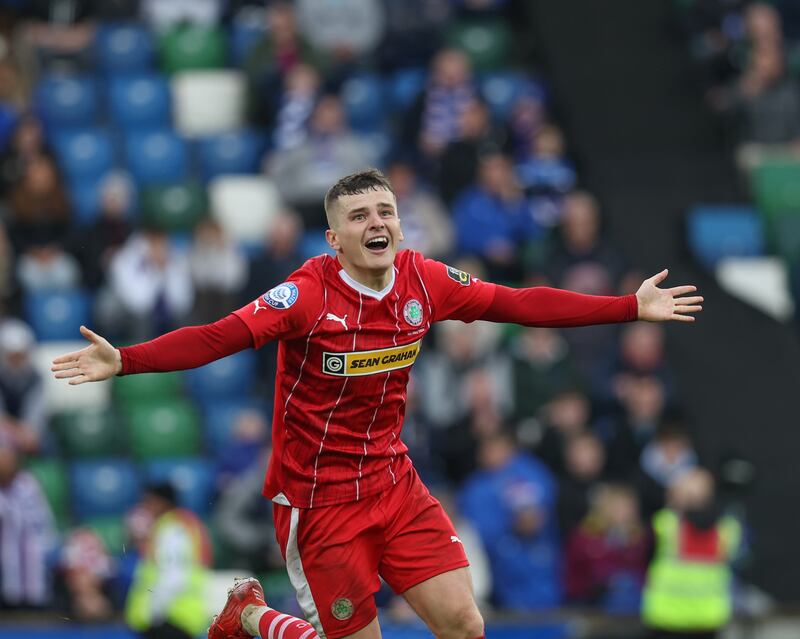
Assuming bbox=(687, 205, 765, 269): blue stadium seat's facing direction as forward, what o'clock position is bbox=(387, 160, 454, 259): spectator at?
The spectator is roughly at 2 o'clock from the blue stadium seat.

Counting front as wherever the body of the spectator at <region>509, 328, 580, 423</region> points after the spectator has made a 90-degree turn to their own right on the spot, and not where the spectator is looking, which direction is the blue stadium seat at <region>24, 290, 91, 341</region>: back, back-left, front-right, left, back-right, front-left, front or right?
front

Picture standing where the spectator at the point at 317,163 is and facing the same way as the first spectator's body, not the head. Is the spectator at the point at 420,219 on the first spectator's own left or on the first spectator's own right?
on the first spectator's own left

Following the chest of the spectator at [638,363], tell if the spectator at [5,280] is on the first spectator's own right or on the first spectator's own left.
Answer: on the first spectator's own right

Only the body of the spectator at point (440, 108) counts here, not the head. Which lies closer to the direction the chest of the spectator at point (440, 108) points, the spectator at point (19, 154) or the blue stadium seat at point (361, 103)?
the spectator

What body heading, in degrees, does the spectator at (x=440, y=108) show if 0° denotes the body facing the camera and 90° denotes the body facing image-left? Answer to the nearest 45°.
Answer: approximately 0°

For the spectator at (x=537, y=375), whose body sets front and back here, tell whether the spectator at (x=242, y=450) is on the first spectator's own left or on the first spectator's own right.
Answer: on the first spectator's own right
